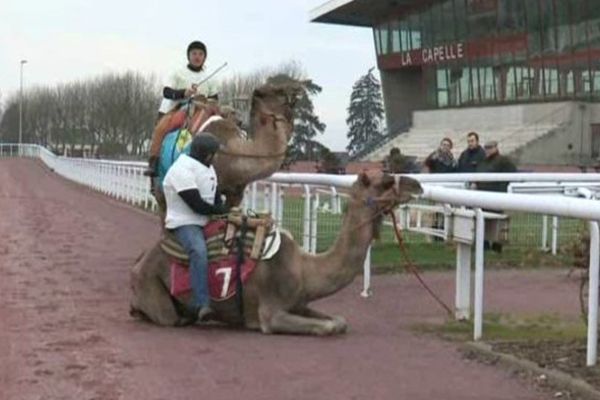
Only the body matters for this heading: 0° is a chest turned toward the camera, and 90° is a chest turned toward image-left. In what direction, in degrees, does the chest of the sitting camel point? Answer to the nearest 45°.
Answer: approximately 270°

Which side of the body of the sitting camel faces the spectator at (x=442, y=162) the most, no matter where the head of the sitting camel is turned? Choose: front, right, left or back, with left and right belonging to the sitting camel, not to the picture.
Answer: left

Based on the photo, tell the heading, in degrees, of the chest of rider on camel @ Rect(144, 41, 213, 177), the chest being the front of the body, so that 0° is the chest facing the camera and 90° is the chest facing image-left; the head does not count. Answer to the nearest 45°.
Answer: approximately 315°

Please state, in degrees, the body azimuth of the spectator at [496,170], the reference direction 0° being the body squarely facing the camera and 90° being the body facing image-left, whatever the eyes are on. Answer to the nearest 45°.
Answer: approximately 45°

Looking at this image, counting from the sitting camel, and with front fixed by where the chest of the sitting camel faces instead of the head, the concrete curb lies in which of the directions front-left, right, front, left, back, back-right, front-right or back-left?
front-right

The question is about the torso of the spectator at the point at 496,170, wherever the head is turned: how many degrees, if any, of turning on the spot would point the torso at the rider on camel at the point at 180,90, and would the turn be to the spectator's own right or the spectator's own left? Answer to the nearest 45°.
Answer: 0° — they already face them

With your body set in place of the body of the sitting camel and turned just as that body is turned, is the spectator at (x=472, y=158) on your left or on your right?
on your left

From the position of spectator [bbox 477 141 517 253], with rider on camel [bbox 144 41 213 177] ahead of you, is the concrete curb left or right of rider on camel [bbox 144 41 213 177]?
left

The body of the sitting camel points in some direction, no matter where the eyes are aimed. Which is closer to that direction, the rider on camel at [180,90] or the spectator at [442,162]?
the spectator

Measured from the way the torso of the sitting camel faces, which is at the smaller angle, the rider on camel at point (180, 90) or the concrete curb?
the concrete curb

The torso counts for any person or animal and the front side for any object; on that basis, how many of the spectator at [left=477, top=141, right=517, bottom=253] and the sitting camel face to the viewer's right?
1
